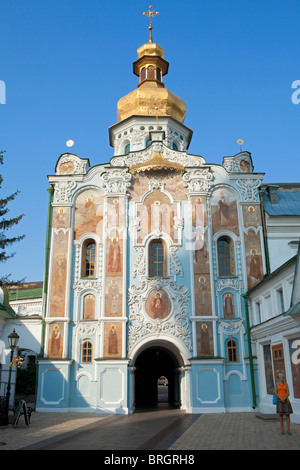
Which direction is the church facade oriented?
toward the camera
